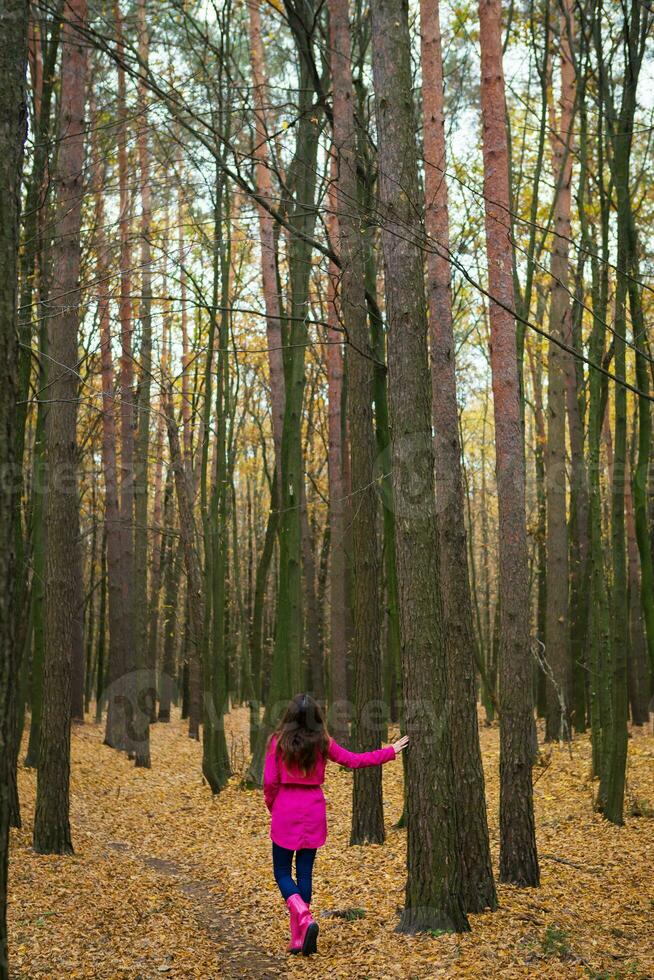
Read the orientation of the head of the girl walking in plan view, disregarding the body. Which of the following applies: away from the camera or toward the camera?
away from the camera

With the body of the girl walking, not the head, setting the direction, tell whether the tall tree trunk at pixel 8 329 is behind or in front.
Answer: behind

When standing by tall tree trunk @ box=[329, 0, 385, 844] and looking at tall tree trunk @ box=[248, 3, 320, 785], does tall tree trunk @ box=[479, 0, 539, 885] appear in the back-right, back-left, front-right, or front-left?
back-right

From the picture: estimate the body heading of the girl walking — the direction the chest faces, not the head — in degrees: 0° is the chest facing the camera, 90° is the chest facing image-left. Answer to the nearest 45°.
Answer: approximately 180°
